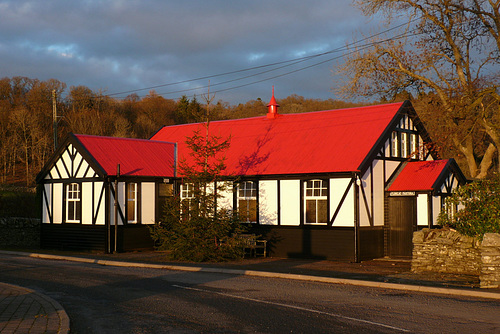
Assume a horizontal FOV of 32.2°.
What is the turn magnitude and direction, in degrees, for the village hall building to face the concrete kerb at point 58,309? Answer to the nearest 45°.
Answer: approximately 45° to its right

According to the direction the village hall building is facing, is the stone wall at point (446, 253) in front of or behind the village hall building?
in front

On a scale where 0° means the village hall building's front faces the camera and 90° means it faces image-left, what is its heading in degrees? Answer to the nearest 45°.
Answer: approximately 315°
